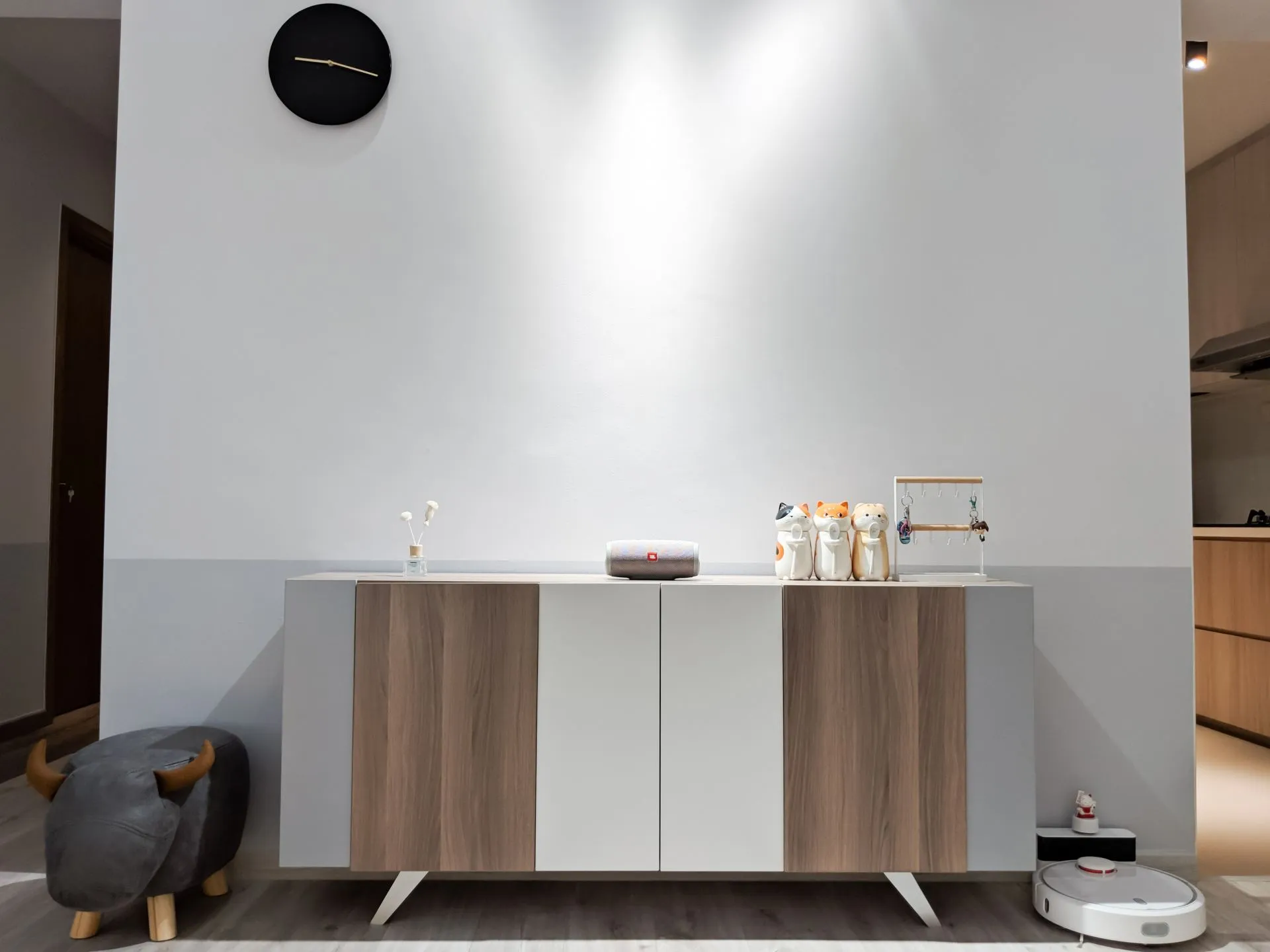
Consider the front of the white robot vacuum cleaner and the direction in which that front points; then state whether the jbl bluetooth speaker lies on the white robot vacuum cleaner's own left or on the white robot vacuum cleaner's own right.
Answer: on the white robot vacuum cleaner's own right

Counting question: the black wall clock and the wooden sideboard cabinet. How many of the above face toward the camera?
2

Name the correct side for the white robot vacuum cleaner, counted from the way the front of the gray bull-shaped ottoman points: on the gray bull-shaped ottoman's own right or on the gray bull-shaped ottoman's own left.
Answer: on the gray bull-shaped ottoman's own left

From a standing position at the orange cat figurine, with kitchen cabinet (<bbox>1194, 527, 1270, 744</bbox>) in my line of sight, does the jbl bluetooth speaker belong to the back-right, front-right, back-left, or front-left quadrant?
back-left

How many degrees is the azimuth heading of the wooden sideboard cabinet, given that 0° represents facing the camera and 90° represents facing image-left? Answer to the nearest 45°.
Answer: approximately 0°
